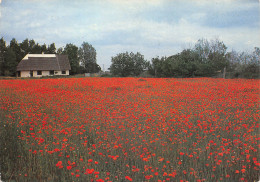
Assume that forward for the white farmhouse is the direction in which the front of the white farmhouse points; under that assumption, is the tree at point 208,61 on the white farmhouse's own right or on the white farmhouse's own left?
on the white farmhouse's own left

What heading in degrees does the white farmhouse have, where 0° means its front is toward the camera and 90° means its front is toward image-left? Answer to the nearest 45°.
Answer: approximately 0°

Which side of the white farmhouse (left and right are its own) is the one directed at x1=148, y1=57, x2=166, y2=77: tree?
left

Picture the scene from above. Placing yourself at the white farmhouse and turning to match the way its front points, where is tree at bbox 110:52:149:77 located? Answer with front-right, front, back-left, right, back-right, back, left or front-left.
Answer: left
